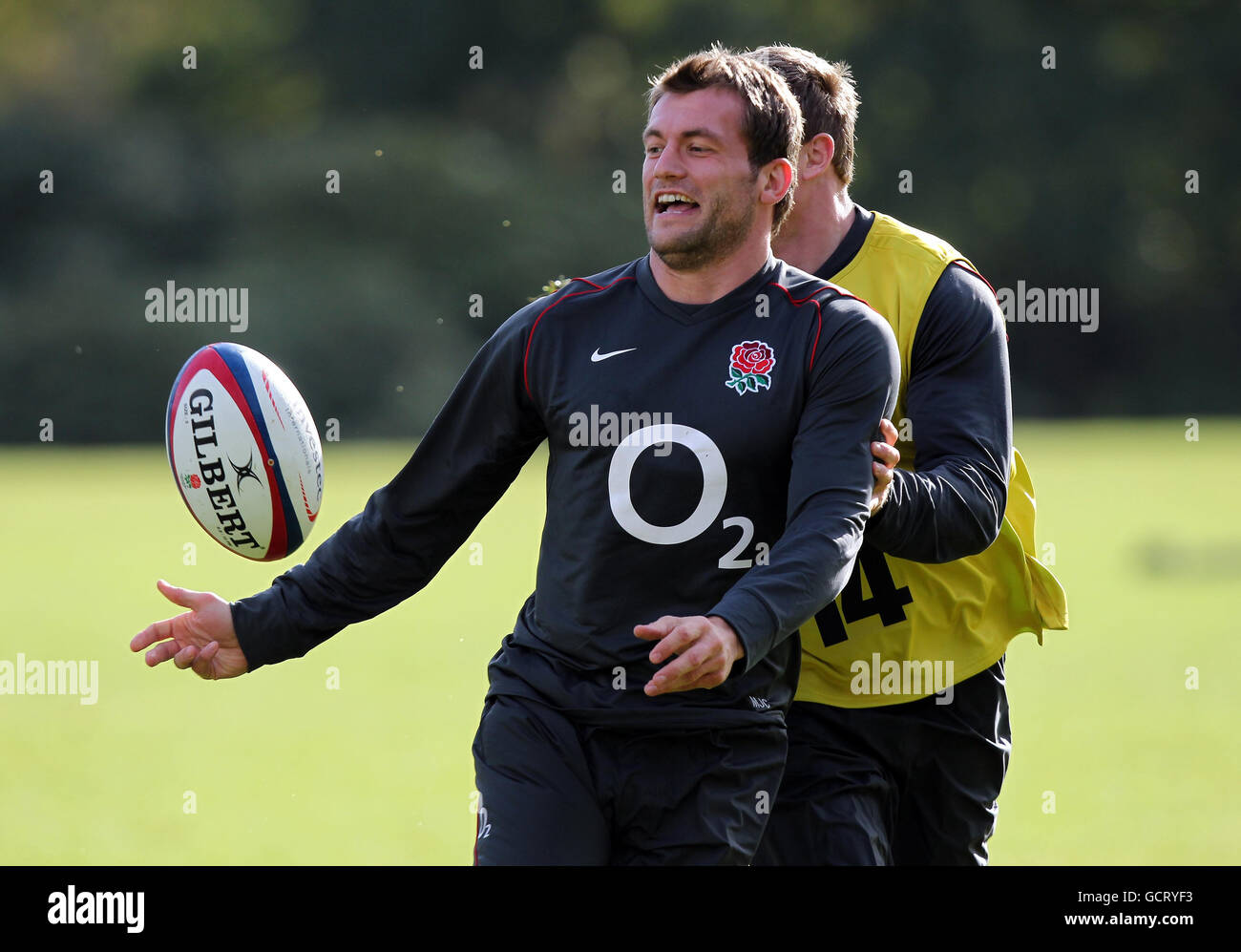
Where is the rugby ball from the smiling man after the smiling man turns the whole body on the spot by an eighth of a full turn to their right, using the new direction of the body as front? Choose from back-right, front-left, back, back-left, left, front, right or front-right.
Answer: right

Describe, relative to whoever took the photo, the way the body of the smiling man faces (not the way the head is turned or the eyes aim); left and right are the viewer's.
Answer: facing the viewer

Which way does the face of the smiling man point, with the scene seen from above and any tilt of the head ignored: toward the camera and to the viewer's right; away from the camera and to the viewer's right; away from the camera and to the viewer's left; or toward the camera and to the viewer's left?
toward the camera and to the viewer's left
